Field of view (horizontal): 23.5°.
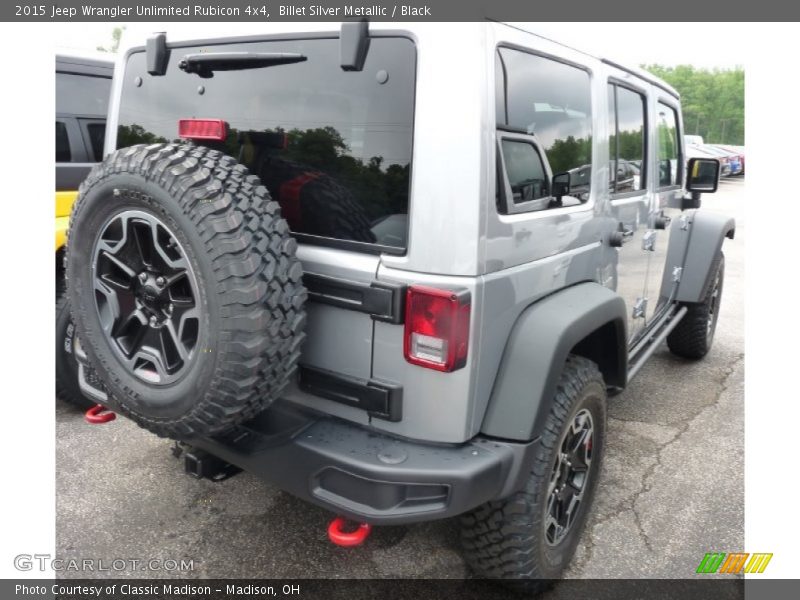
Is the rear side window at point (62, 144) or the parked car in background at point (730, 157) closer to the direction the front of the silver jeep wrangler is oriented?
the parked car in background

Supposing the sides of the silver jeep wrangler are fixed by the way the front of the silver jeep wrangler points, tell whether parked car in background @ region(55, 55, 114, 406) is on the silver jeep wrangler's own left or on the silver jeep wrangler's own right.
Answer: on the silver jeep wrangler's own left

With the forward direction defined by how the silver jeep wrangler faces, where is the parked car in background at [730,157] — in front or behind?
in front

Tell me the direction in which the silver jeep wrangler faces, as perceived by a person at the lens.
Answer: facing away from the viewer and to the right of the viewer
